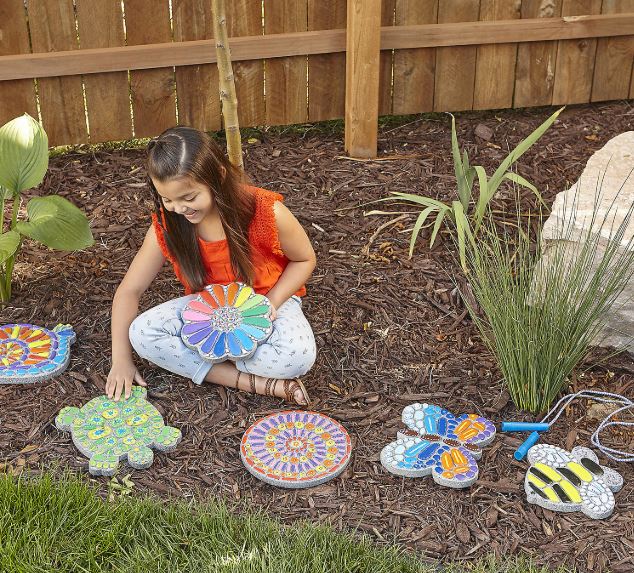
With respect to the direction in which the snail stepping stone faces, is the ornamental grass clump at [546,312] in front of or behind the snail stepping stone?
in front

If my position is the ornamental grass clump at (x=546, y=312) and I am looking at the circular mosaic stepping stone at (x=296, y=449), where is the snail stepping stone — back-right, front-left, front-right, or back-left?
front-right

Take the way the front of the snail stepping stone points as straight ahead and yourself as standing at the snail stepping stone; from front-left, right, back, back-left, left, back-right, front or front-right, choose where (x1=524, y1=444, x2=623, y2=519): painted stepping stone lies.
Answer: front-right

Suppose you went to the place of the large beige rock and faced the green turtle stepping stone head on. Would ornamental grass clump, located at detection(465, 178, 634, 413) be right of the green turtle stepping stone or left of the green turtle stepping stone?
left

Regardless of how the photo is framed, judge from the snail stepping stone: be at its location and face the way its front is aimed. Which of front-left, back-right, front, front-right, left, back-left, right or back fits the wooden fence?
front-left

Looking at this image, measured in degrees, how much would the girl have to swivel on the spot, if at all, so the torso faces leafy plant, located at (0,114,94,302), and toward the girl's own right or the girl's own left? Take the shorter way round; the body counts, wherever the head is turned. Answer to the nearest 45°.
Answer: approximately 135° to the girl's own right

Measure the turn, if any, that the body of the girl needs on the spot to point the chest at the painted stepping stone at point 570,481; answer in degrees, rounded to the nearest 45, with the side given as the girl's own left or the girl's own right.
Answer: approximately 45° to the girl's own left

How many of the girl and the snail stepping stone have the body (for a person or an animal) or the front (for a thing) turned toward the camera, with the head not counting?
1

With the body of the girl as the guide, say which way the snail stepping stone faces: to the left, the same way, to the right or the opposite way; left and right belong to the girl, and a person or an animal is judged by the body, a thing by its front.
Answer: to the left

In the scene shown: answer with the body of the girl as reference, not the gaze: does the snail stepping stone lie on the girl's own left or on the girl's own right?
on the girl's own right

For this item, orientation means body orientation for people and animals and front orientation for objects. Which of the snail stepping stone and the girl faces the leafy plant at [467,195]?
the snail stepping stone

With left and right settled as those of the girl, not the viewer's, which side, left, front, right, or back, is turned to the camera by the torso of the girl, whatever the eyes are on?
front

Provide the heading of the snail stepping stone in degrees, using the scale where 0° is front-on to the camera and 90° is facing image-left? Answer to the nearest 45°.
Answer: approximately 270°

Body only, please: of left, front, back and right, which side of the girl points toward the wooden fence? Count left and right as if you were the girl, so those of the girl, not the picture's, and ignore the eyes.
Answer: back
